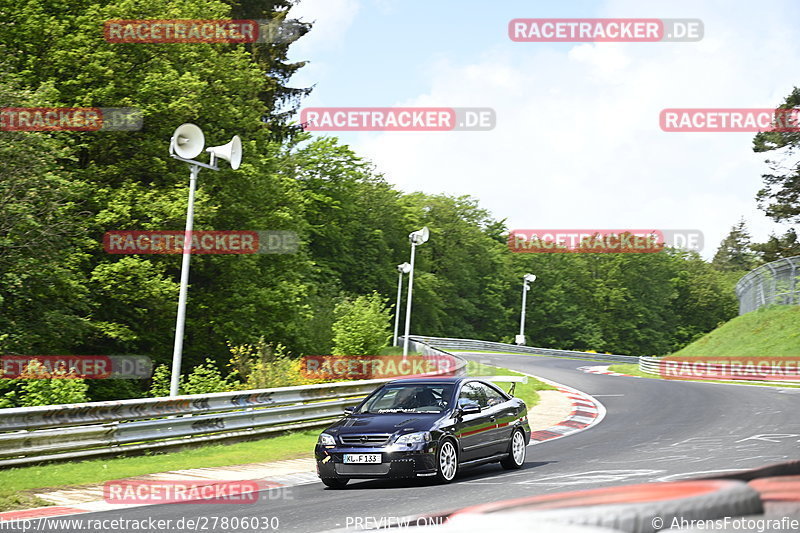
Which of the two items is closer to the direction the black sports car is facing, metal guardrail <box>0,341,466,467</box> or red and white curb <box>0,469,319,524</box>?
the red and white curb

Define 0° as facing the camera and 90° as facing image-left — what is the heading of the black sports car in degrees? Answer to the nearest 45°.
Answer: approximately 45°

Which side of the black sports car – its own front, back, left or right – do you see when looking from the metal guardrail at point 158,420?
right

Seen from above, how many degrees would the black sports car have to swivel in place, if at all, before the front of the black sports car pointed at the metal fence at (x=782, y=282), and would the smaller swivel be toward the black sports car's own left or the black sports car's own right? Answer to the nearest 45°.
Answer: approximately 180°

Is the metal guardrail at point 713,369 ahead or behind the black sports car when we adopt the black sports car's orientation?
behind

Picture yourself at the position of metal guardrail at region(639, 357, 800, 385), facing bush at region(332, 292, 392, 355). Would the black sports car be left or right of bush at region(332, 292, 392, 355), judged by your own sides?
left

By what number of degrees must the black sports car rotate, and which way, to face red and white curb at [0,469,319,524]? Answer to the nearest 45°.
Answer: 0° — it already faces it
